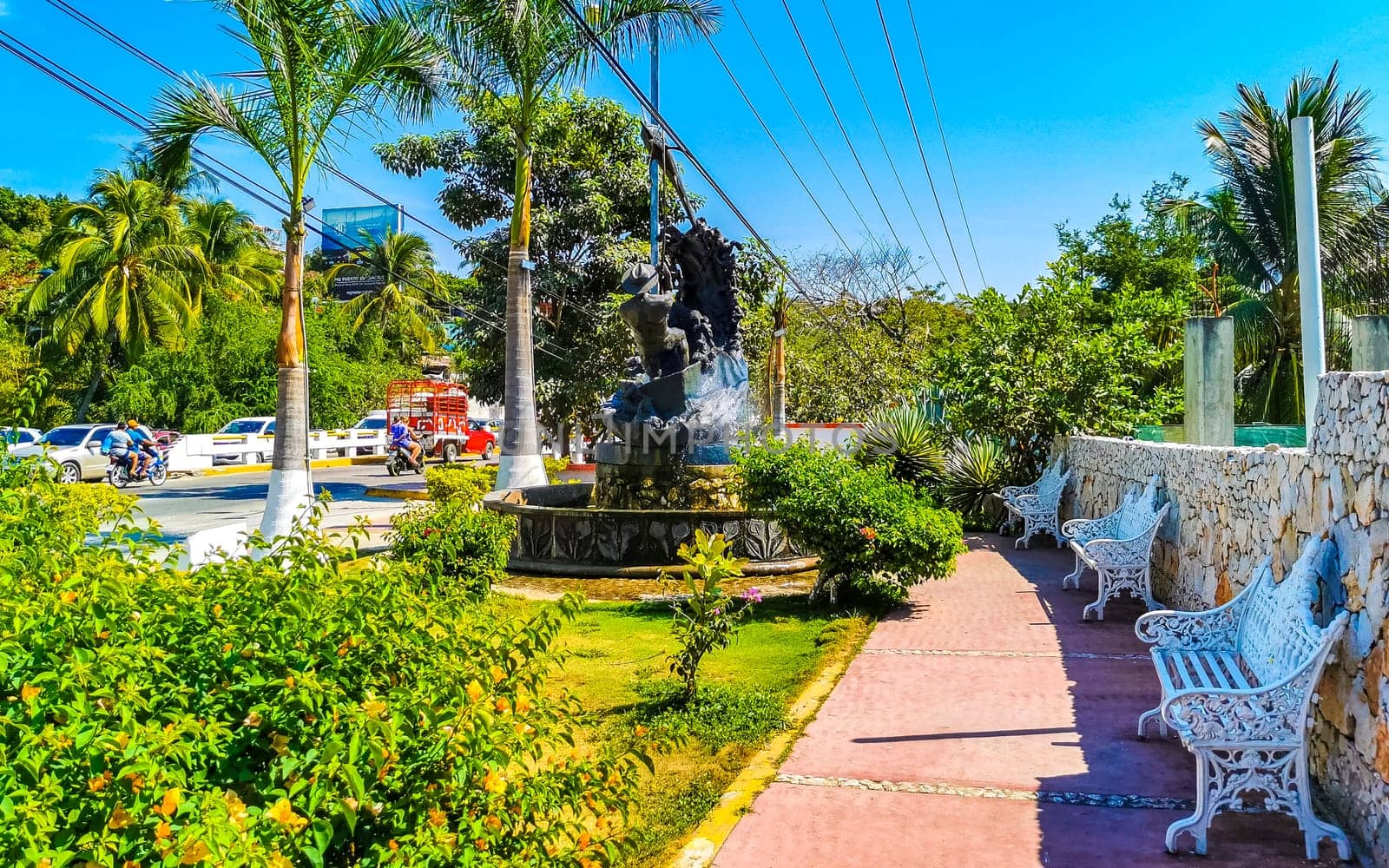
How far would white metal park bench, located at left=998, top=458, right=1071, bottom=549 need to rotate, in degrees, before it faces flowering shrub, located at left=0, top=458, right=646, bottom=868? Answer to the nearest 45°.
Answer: approximately 45° to its left

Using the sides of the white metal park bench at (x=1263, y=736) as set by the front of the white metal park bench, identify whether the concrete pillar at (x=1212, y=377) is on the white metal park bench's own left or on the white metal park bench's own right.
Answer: on the white metal park bench's own right

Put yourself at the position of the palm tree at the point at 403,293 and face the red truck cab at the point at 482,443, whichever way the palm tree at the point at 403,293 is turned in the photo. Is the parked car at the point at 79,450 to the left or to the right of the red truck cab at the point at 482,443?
right

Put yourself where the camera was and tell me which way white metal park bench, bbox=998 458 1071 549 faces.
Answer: facing the viewer and to the left of the viewer

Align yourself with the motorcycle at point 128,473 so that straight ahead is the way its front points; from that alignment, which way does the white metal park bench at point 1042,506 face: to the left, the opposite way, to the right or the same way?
the opposite way

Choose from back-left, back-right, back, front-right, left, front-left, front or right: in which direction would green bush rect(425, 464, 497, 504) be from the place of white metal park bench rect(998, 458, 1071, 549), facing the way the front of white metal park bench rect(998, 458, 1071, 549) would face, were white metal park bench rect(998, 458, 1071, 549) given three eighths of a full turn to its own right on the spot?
left

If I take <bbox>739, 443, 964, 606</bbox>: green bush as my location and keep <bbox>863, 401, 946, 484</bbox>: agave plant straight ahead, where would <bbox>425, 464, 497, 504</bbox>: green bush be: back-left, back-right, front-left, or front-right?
front-left

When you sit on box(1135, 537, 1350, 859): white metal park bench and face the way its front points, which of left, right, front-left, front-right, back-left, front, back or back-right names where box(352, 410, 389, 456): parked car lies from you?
front-right

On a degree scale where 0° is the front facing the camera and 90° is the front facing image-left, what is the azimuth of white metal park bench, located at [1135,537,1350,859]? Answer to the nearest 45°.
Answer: approximately 90°

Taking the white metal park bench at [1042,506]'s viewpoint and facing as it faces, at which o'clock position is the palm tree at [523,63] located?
The palm tree is roughly at 1 o'clock from the white metal park bench.

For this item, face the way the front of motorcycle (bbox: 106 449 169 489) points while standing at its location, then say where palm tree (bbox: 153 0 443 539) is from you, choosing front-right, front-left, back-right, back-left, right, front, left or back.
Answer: right

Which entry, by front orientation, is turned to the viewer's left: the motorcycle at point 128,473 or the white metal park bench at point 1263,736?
the white metal park bench

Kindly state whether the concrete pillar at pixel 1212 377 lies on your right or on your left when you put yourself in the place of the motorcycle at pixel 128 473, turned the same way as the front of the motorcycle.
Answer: on your right
